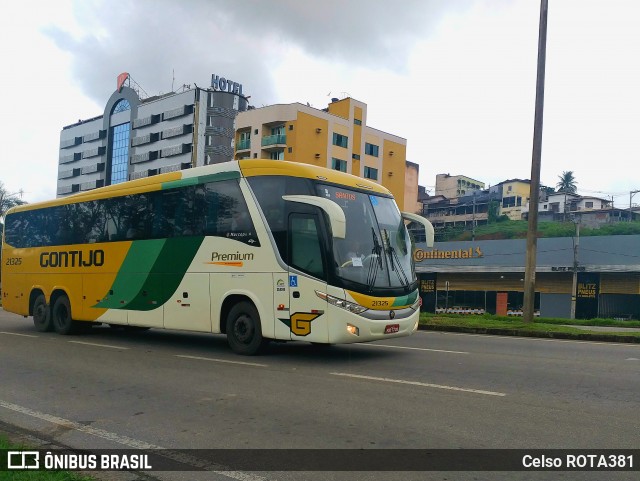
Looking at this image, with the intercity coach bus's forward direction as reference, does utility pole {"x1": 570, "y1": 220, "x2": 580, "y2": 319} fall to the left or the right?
on its left

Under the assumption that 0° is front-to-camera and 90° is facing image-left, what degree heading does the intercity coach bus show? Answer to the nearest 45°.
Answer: approximately 315°

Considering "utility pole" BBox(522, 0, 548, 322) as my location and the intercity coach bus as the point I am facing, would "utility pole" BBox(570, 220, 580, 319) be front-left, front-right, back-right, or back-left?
back-right

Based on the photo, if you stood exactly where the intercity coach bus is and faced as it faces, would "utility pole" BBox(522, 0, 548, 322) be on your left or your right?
on your left
